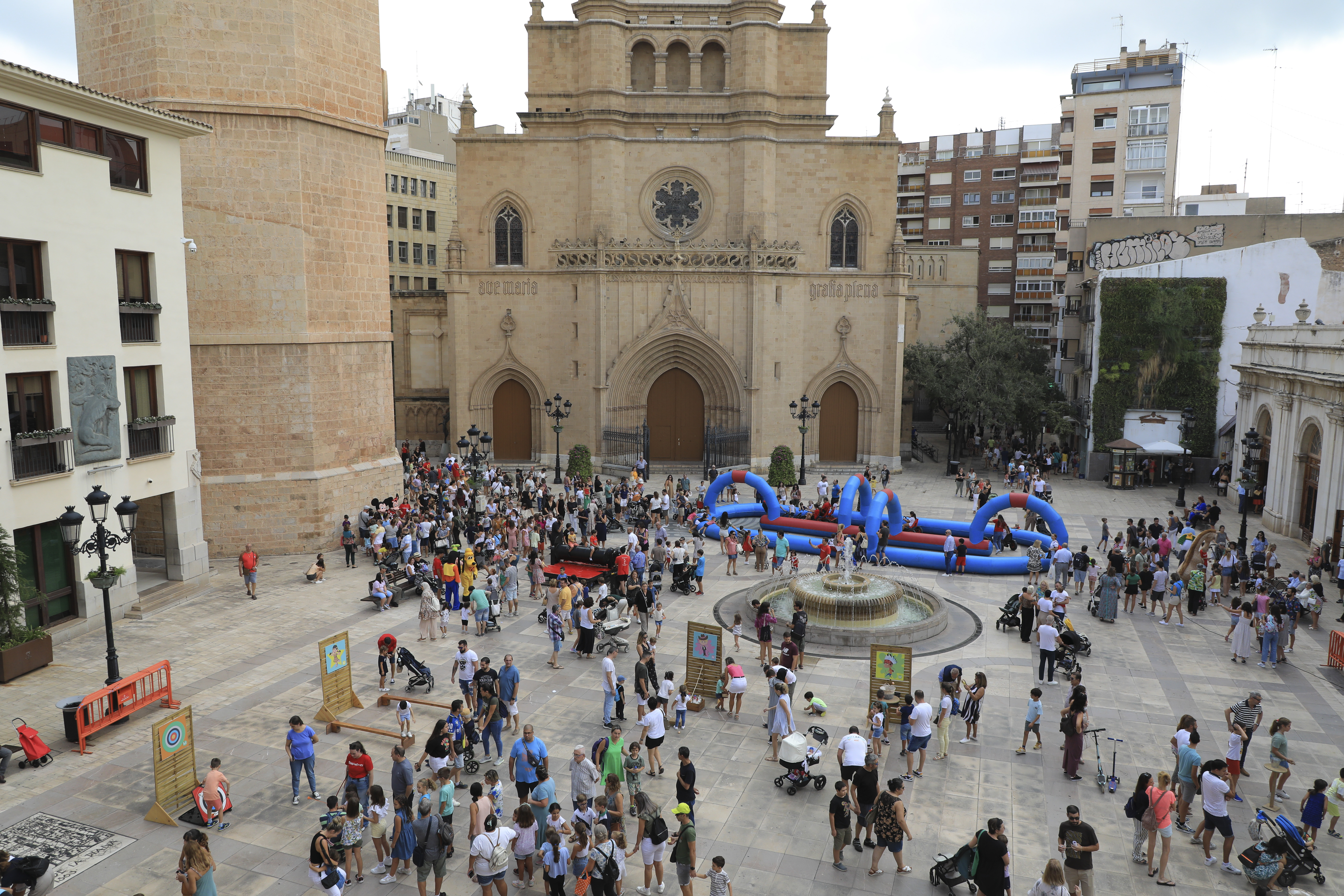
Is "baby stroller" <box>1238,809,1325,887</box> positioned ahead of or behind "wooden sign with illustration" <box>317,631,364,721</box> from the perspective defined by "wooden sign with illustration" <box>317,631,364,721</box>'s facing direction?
ahead

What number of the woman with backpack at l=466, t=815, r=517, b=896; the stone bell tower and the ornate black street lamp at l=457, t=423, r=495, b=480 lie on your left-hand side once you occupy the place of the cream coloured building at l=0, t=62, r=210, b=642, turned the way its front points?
2

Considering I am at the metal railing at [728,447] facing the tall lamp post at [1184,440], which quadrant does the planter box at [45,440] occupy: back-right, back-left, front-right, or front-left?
back-right

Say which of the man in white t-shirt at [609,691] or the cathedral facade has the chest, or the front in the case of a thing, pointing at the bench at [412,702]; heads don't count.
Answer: the cathedral facade

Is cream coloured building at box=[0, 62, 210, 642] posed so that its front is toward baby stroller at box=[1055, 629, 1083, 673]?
yes

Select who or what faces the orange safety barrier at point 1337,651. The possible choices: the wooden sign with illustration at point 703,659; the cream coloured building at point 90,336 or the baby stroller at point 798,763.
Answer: the cream coloured building

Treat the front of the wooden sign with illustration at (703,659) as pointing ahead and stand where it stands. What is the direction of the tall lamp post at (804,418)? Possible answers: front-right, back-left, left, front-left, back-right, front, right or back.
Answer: back

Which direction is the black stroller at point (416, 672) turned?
to the viewer's right

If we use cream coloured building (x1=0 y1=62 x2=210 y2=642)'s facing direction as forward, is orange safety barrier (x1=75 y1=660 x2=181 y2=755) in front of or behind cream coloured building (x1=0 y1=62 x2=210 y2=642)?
in front

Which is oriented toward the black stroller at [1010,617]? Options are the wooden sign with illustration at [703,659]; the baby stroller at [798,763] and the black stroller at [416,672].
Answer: the black stroller at [416,672]
